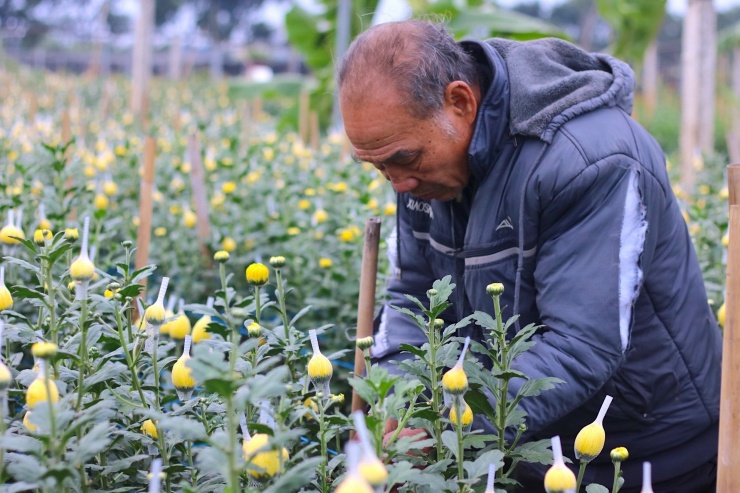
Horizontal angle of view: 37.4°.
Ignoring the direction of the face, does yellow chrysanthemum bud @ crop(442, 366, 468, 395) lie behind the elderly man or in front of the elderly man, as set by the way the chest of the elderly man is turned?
in front

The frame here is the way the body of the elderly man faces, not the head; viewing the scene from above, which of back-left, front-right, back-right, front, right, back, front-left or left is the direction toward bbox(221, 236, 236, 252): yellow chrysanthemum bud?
right

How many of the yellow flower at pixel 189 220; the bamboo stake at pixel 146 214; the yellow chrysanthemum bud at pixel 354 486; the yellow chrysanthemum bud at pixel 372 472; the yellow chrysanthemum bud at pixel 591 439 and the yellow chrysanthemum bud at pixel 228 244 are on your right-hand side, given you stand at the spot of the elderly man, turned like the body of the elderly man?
3

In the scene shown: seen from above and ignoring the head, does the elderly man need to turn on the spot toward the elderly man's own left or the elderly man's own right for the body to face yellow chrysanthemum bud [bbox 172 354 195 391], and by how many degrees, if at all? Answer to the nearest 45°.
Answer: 0° — they already face it

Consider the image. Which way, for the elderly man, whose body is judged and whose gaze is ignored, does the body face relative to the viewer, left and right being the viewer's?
facing the viewer and to the left of the viewer

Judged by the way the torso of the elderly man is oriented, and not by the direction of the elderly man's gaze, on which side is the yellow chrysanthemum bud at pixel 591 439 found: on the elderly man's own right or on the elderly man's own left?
on the elderly man's own left

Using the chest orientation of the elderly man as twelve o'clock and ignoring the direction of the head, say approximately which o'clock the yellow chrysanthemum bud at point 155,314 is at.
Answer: The yellow chrysanthemum bud is roughly at 12 o'clock from the elderly man.

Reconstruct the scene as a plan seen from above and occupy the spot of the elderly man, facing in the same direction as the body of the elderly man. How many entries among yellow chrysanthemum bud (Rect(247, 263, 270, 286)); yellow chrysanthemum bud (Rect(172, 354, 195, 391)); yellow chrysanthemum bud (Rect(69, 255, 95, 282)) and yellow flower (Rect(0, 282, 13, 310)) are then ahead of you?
4

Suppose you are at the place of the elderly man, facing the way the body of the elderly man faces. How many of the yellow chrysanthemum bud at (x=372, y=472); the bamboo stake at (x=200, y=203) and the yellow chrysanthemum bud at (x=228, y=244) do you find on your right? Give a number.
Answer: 2

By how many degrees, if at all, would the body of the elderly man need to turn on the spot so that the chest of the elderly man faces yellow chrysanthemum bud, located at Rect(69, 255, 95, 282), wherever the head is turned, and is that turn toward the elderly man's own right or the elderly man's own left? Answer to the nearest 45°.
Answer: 0° — they already face it

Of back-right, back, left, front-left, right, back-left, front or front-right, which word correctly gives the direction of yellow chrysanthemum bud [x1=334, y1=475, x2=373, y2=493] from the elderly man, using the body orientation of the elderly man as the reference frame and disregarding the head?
front-left

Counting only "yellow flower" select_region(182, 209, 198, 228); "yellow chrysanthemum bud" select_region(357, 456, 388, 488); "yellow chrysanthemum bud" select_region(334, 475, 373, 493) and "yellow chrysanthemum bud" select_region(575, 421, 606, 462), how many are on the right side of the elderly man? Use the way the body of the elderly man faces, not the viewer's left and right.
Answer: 1

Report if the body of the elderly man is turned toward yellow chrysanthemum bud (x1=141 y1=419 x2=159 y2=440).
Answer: yes

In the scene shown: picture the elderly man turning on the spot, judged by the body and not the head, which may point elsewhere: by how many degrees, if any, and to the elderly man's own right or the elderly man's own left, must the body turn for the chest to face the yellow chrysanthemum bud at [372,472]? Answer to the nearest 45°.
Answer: approximately 45° to the elderly man's own left
